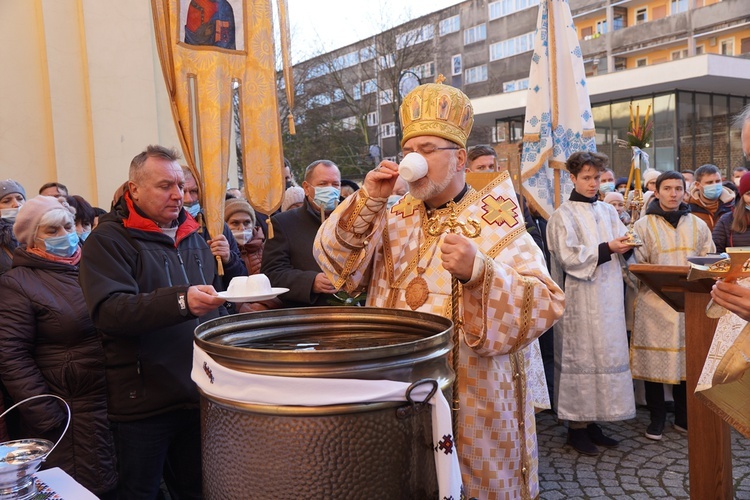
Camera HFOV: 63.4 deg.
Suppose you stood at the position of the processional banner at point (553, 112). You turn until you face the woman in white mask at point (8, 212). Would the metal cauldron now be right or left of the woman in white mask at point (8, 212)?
left

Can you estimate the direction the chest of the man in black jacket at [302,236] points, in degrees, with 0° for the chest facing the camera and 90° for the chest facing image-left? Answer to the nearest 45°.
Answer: approximately 315°

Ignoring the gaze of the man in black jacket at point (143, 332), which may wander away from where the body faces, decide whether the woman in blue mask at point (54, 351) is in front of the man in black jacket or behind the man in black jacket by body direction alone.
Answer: behind

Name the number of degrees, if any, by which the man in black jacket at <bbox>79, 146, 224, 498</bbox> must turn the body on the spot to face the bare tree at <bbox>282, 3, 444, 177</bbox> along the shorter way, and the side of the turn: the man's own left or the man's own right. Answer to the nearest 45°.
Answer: approximately 135° to the man's own left

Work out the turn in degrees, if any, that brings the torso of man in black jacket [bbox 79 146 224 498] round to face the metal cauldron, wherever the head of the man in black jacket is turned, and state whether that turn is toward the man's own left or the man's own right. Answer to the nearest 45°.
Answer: approximately 45° to the man's own right

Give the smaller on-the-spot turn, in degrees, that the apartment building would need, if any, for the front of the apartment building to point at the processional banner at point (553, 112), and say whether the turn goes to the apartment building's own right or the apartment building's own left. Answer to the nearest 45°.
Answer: approximately 45° to the apartment building's own left

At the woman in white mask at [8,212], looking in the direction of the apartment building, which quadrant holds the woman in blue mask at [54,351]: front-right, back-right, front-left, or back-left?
back-right
